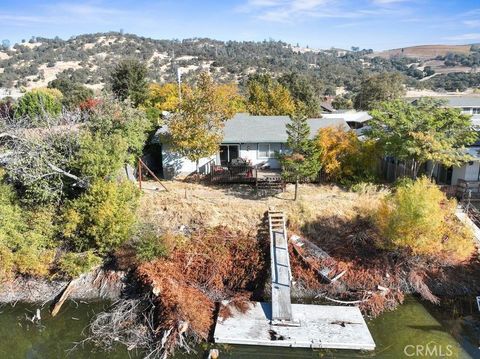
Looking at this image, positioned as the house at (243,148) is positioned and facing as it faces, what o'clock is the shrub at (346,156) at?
The shrub is roughly at 10 o'clock from the house.

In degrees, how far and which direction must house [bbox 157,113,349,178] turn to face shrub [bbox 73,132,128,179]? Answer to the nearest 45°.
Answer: approximately 45° to its right

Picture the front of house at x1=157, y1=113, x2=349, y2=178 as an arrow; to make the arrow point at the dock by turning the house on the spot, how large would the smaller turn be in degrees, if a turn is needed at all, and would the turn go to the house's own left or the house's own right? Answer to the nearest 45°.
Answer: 0° — it already faces it

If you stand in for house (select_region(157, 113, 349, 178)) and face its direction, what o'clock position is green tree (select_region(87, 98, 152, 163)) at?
The green tree is roughly at 2 o'clock from the house.

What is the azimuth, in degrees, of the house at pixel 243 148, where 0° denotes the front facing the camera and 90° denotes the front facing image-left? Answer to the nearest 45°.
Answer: approximately 0°

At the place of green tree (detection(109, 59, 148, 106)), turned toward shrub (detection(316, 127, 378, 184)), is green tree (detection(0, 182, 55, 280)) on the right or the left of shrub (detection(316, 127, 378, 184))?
right

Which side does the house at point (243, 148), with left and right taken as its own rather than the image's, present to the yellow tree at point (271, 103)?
back

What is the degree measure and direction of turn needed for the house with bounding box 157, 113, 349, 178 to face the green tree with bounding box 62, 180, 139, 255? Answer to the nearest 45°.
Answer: approximately 45° to its right
